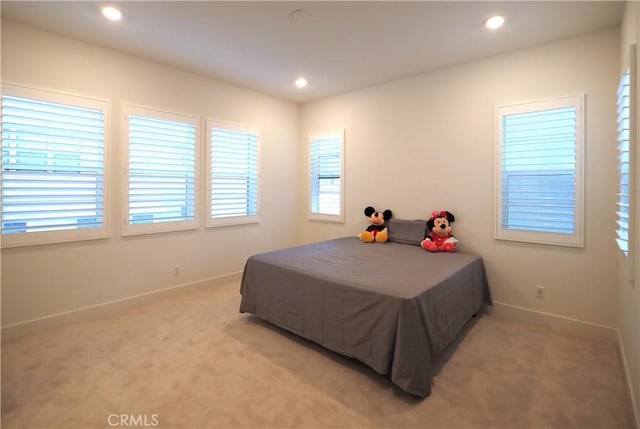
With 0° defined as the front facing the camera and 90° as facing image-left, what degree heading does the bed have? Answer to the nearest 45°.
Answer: approximately 45°

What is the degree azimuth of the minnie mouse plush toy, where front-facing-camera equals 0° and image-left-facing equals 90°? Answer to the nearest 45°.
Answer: approximately 0°

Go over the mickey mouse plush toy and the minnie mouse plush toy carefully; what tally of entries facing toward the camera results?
2

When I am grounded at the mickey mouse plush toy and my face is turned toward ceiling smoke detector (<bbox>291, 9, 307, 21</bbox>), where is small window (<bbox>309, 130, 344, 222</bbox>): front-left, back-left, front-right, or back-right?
back-right

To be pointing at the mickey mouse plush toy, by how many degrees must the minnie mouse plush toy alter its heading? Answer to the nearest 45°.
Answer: approximately 135° to its right
